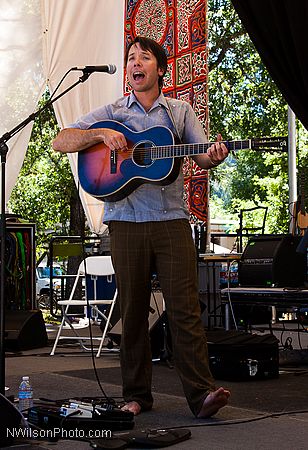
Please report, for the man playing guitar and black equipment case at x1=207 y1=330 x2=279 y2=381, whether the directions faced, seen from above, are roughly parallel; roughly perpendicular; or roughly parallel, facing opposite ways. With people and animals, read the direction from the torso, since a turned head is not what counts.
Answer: roughly parallel

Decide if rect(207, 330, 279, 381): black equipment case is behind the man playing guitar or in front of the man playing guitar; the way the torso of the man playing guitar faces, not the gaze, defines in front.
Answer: behind

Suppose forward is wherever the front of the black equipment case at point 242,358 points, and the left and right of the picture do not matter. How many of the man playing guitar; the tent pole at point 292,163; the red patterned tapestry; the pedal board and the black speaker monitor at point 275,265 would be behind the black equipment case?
3

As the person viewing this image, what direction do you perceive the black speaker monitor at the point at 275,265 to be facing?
facing the viewer and to the left of the viewer

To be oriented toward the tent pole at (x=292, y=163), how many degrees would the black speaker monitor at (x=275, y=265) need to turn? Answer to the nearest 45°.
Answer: approximately 135° to its right

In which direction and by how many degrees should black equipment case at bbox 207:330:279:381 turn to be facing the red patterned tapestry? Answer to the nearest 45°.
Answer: approximately 180°

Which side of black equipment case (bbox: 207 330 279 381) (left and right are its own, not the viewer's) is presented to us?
front

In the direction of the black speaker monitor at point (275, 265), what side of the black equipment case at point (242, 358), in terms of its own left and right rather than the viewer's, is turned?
back

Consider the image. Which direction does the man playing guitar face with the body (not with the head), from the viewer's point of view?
toward the camera
